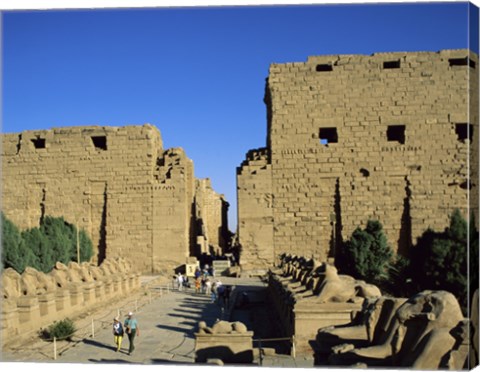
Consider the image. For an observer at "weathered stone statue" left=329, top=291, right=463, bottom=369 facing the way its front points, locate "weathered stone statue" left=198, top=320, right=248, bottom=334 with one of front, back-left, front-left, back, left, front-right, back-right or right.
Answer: front-right

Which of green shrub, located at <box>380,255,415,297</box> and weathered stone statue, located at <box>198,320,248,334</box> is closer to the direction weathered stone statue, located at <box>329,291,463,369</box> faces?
the weathered stone statue

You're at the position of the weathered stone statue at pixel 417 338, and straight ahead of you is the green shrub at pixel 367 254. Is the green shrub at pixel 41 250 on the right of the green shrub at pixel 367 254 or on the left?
left

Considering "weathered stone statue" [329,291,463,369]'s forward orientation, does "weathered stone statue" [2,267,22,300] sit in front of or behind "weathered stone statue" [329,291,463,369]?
in front

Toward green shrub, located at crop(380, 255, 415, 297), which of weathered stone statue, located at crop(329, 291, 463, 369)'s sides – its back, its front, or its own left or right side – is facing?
right

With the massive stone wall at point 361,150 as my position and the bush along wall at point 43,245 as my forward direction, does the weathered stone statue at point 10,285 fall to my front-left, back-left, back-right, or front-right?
front-left

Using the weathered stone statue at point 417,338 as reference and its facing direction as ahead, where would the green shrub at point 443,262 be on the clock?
The green shrub is roughly at 3 o'clock from the weathered stone statue.

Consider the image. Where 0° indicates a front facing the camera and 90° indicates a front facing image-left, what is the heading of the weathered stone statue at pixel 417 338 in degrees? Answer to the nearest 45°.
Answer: approximately 90°

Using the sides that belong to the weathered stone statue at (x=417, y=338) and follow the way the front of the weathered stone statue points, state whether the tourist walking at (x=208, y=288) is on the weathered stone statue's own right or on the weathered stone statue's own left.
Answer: on the weathered stone statue's own right

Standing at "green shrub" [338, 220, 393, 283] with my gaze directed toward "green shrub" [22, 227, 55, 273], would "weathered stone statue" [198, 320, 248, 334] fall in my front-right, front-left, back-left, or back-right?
front-left

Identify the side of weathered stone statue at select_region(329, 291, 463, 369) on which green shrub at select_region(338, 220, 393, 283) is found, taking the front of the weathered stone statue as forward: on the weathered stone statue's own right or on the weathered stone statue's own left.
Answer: on the weathered stone statue's own right

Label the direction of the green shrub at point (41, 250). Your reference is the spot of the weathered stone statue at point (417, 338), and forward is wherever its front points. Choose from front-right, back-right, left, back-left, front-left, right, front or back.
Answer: front-right

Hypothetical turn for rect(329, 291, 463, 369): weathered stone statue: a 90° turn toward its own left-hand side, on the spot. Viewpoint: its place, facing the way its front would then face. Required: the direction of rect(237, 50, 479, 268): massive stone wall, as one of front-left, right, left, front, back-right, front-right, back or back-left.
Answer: back

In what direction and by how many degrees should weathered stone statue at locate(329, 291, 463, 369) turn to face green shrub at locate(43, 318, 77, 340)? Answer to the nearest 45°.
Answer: approximately 45° to its right
